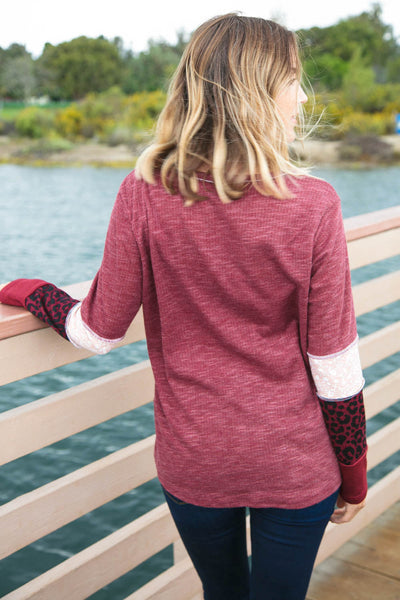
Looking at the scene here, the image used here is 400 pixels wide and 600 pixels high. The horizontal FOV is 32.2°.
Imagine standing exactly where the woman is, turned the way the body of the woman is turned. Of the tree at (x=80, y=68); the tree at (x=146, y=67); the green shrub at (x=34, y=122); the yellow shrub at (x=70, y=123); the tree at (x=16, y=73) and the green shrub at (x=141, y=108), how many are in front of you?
6

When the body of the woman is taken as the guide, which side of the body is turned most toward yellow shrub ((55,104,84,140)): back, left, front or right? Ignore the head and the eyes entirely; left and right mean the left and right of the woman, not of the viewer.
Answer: front

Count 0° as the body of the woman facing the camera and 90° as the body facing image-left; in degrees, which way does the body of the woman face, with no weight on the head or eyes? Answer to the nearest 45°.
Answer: approximately 180°

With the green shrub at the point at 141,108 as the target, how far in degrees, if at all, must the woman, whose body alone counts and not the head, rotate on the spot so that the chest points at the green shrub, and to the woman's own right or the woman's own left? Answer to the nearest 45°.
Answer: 0° — they already face it

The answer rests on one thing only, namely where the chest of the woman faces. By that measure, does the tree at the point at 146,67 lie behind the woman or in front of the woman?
in front

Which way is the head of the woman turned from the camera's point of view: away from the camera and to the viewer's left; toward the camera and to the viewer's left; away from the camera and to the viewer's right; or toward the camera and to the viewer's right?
away from the camera and to the viewer's right

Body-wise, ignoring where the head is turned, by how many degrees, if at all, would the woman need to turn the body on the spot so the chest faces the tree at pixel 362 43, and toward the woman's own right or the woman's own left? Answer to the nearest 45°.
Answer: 0° — they already face it

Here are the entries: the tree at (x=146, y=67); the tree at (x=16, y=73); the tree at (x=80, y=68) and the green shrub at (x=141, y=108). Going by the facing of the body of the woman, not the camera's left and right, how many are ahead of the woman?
4

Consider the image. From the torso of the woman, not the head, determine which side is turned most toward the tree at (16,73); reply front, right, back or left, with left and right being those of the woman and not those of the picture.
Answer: front

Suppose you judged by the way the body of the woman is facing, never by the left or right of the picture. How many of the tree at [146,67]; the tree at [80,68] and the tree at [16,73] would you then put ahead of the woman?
3
